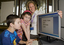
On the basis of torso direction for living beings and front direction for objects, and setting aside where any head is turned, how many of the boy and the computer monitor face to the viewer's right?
1

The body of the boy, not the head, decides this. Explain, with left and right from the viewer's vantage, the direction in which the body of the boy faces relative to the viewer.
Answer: facing to the right of the viewer

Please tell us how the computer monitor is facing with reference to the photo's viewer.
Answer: facing the viewer and to the left of the viewer

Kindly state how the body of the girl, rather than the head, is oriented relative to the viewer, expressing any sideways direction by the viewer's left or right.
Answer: facing the viewer and to the right of the viewer
